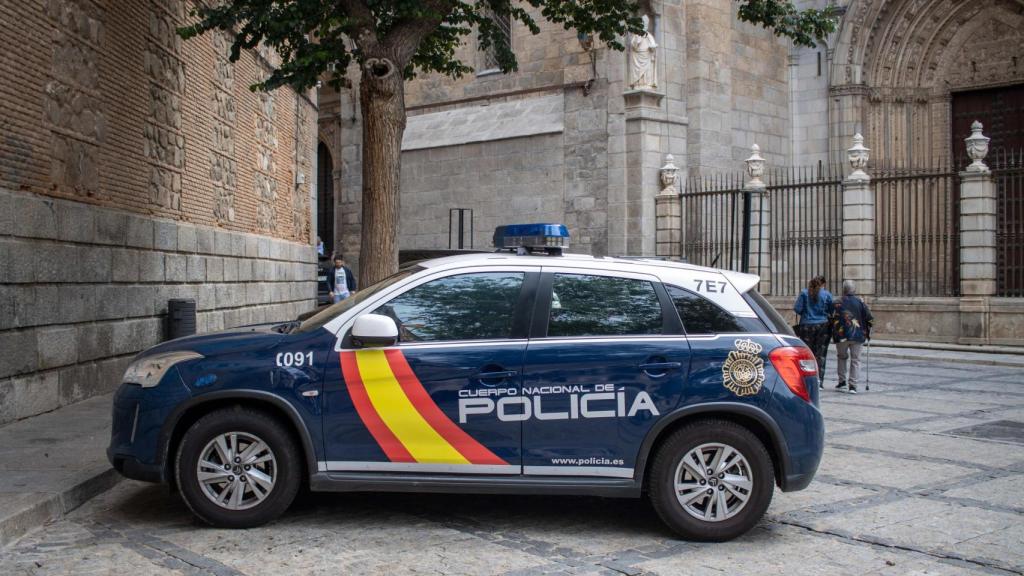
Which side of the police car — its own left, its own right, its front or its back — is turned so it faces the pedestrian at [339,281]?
right

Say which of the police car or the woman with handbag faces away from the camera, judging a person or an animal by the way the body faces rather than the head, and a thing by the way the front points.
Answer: the woman with handbag

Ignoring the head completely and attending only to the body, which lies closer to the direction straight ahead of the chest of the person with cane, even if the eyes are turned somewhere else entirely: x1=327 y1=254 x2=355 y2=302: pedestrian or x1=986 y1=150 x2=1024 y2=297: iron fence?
the iron fence

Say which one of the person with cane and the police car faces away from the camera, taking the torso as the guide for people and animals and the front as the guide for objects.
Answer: the person with cane

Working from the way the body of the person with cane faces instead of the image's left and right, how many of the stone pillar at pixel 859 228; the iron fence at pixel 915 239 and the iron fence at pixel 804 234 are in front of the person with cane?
3

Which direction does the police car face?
to the viewer's left

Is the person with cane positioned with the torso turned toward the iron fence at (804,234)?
yes

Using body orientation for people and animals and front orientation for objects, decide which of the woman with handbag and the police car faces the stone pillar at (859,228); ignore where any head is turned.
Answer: the woman with handbag

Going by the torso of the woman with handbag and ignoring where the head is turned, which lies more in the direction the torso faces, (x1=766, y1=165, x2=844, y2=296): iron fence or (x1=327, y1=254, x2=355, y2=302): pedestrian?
the iron fence

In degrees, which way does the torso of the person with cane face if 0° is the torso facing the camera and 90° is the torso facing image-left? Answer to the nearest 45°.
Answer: approximately 180°

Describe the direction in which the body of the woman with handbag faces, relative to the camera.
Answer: away from the camera
